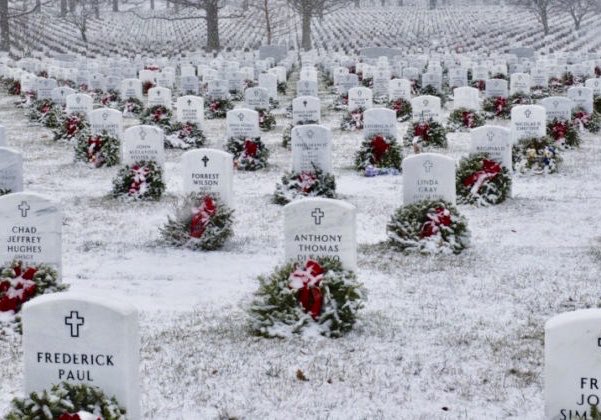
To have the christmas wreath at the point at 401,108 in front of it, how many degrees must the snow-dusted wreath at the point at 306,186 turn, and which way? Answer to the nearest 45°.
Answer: approximately 180°

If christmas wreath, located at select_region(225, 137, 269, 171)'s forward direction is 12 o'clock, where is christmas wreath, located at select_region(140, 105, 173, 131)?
christmas wreath, located at select_region(140, 105, 173, 131) is roughly at 5 o'clock from christmas wreath, located at select_region(225, 137, 269, 171).

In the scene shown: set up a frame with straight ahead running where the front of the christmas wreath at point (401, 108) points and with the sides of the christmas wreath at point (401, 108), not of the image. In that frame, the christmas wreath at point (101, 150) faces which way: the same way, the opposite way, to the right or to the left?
the same way

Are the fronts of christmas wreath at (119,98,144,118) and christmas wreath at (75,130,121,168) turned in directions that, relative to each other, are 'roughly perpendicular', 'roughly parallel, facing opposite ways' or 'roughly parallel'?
roughly parallel

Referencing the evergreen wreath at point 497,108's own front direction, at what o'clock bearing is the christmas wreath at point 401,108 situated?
The christmas wreath is roughly at 2 o'clock from the evergreen wreath.

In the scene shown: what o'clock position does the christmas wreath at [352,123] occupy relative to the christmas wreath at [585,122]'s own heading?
the christmas wreath at [352,123] is roughly at 3 o'clock from the christmas wreath at [585,122].

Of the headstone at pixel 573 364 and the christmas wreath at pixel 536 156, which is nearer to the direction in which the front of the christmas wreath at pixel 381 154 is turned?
the headstone

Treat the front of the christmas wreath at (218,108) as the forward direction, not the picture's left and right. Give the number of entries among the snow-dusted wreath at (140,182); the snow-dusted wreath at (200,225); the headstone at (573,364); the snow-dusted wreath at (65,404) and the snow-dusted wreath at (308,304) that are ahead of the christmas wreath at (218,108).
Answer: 5

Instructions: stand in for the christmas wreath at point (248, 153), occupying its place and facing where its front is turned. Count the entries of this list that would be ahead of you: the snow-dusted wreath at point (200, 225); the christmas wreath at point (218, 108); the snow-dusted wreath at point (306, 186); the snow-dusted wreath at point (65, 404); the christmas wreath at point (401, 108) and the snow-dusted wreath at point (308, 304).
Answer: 4

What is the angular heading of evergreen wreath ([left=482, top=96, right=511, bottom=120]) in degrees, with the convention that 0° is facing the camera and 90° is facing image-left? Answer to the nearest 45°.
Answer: approximately 0°

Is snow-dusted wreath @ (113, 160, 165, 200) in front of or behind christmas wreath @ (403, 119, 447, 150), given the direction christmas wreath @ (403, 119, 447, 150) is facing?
in front

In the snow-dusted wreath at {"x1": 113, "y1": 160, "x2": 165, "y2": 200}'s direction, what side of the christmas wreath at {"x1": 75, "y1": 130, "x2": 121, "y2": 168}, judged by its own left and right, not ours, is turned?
front

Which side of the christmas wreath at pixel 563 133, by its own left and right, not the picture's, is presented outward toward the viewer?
front

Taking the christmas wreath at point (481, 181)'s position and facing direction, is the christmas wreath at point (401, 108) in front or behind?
behind

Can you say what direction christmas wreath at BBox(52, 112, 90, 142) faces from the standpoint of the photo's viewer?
facing the viewer

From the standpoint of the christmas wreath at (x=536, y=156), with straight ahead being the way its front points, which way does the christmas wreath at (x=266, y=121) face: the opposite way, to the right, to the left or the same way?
the same way

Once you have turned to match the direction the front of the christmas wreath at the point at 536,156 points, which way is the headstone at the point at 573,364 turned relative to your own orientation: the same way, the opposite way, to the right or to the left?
the same way

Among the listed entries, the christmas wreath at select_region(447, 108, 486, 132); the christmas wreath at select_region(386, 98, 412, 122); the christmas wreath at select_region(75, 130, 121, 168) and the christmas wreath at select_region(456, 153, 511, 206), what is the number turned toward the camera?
4

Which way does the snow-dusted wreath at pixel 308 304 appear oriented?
toward the camera

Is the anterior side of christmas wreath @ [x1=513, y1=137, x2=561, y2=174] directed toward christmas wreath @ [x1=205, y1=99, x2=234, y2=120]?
no

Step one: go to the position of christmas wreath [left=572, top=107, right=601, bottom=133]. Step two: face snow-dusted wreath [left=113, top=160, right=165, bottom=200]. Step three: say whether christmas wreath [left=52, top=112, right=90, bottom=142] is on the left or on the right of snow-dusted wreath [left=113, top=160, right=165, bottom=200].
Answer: right

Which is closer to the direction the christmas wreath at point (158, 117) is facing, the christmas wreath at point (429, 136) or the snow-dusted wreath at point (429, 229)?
the snow-dusted wreath

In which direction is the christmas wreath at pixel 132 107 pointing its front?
toward the camera
